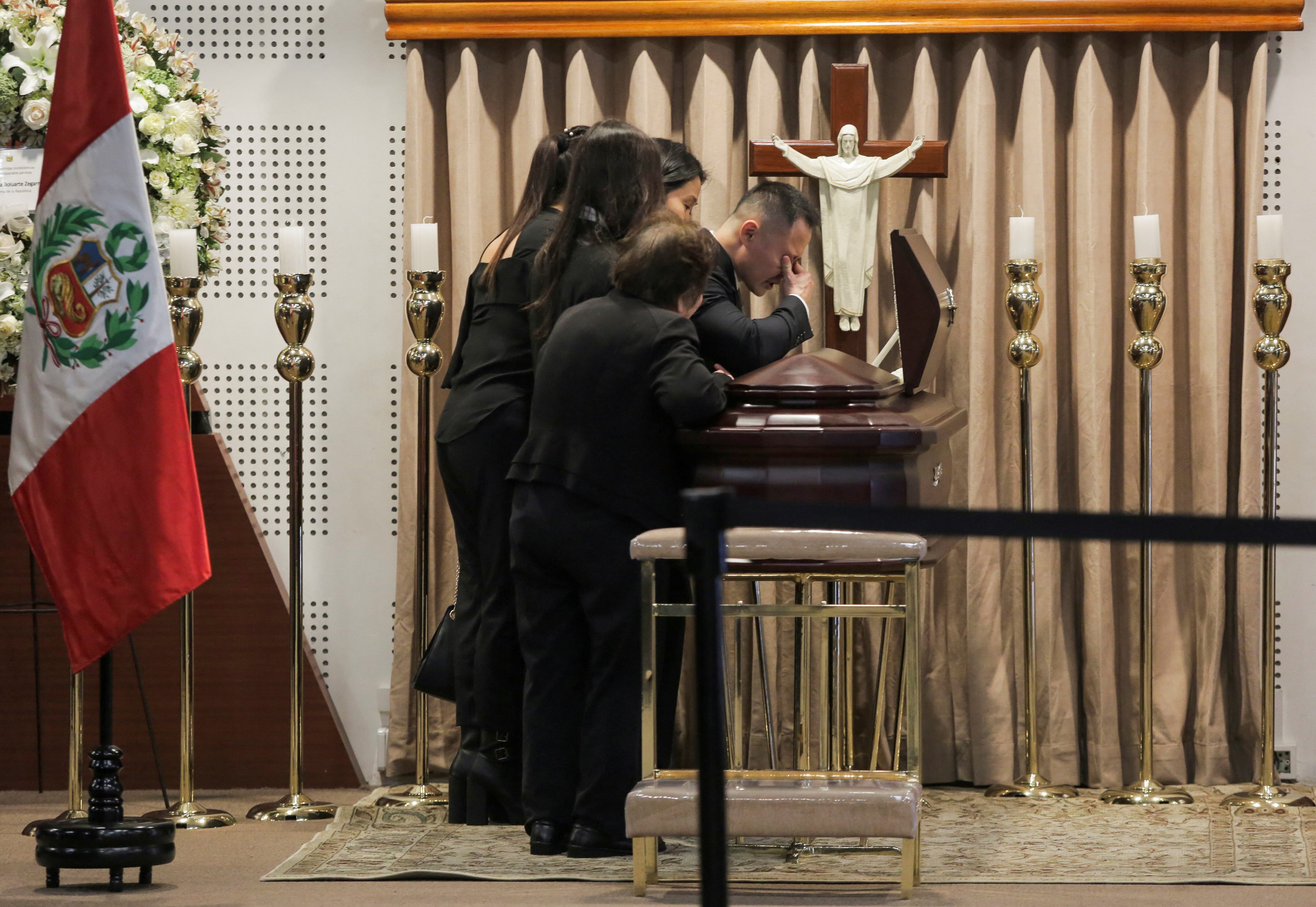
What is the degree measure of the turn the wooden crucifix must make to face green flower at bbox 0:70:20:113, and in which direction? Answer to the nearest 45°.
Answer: approximately 90° to its right

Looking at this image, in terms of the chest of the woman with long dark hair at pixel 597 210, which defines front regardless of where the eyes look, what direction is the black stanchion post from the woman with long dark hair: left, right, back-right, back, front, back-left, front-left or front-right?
back-right

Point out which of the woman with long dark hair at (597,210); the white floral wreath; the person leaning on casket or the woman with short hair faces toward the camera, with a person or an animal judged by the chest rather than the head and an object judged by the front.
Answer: the white floral wreath

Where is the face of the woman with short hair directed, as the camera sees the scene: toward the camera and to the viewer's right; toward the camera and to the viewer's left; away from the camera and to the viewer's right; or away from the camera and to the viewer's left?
away from the camera and to the viewer's right

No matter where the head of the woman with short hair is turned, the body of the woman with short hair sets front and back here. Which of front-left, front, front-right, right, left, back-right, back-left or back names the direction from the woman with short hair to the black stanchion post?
back-right

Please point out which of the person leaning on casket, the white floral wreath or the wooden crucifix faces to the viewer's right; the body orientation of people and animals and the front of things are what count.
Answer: the person leaning on casket

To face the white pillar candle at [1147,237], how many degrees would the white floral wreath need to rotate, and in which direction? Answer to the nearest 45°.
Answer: approximately 90° to its left

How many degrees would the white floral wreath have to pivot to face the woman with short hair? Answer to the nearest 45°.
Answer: approximately 45° to its left

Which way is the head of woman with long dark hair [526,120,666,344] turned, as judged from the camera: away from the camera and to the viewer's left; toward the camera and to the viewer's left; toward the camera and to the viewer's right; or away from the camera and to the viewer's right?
away from the camera and to the viewer's right

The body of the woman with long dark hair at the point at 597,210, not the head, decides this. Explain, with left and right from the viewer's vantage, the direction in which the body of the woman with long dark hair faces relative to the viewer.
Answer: facing away from the viewer and to the right of the viewer
